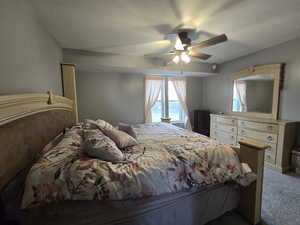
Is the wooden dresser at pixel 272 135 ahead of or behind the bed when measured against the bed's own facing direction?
ahead

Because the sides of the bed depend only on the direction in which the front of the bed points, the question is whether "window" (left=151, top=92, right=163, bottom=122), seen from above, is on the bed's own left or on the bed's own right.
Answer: on the bed's own left

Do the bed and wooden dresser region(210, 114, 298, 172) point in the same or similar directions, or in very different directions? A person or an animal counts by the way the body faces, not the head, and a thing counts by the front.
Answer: very different directions

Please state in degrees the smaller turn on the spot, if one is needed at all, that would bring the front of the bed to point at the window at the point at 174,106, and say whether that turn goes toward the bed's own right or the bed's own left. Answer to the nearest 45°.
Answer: approximately 45° to the bed's own left

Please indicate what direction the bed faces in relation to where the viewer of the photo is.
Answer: facing to the right of the viewer

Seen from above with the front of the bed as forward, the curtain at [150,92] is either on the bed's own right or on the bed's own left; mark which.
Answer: on the bed's own left

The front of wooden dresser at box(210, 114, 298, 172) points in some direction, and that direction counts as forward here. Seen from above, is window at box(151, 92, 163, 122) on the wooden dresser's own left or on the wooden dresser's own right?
on the wooden dresser's own right

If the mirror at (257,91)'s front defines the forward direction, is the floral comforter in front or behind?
in front

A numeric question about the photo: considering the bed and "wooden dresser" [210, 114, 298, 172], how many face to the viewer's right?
1

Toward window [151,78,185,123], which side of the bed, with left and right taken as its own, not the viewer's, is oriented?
left

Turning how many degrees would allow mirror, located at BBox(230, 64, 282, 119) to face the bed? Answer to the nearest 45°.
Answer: approximately 45° to its left

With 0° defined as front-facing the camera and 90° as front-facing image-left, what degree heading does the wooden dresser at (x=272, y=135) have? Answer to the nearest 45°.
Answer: approximately 45°

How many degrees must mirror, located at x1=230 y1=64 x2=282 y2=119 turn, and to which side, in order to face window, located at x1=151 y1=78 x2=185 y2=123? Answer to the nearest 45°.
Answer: approximately 45° to its right

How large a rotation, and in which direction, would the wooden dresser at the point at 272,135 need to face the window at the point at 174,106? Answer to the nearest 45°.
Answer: approximately 45° to its right

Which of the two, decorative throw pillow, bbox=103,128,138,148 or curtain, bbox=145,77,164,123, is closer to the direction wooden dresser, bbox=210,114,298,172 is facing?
the decorative throw pillow
